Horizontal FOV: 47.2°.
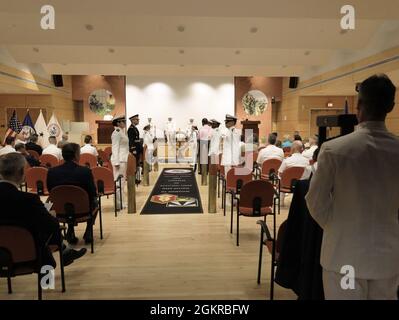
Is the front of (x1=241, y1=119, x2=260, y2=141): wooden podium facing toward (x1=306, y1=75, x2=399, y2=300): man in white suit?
yes

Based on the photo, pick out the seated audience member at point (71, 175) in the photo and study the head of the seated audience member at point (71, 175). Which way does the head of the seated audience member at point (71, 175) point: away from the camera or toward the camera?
away from the camera

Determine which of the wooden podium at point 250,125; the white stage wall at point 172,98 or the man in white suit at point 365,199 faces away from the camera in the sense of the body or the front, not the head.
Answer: the man in white suit

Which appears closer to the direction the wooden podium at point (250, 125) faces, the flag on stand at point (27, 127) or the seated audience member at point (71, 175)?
the seated audience member

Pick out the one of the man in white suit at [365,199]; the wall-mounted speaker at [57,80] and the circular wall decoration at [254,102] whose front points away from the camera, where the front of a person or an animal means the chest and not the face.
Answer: the man in white suit

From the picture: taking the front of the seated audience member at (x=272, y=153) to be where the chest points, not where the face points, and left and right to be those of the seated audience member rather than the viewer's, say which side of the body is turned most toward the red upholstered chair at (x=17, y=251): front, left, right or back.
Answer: back

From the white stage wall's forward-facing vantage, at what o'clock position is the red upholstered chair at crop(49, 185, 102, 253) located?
The red upholstered chair is roughly at 12 o'clock from the white stage wall.

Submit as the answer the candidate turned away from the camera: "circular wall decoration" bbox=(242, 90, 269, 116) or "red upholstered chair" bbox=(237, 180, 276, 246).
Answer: the red upholstered chair

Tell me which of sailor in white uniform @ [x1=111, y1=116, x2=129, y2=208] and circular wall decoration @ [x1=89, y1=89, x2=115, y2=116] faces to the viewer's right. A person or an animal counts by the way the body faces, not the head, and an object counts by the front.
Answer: the sailor in white uniform

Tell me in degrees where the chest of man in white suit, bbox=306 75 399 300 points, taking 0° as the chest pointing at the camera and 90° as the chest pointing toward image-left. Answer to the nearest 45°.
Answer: approximately 180°
